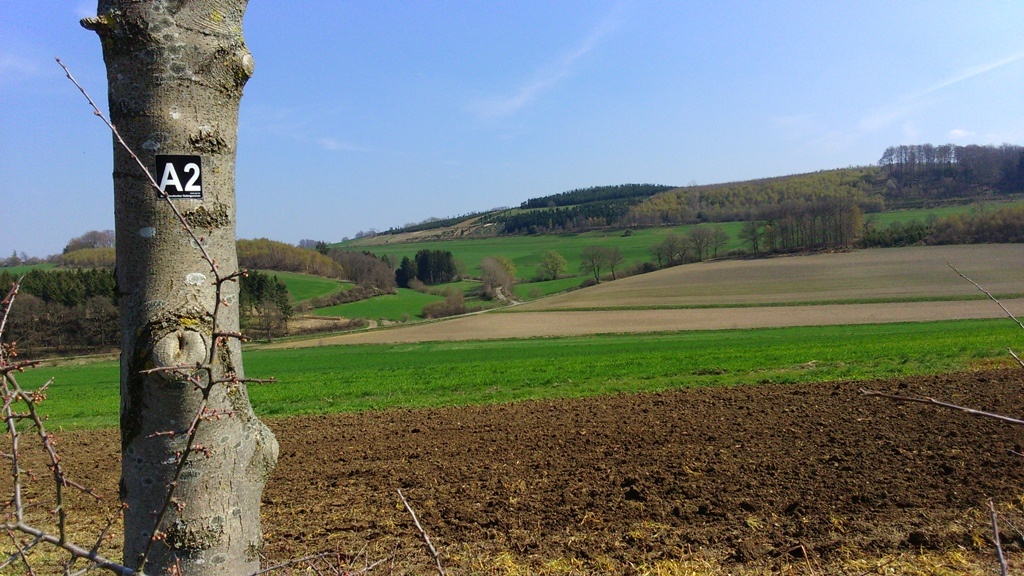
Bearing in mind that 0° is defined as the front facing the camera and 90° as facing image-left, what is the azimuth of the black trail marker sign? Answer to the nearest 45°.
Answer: approximately 0°
